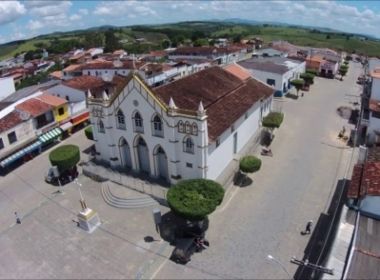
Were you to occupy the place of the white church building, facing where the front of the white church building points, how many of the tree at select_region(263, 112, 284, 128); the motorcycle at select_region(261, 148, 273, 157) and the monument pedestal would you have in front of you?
1

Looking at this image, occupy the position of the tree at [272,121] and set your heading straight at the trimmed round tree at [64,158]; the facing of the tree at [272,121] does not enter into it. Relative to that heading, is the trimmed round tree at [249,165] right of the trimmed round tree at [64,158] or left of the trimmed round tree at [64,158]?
left

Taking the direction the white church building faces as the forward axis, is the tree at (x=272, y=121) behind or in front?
behind

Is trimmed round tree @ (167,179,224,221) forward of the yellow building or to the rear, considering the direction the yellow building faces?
forward

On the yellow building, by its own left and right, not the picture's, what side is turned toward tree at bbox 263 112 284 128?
front

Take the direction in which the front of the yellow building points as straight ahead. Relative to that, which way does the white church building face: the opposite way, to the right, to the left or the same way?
to the right

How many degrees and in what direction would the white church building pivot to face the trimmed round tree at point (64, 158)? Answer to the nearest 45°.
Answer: approximately 45° to its right

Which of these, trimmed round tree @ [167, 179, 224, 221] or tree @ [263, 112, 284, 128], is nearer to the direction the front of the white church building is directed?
the trimmed round tree

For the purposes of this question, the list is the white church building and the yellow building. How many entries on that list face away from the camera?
0

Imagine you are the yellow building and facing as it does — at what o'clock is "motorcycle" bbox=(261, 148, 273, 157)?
The motorcycle is roughly at 12 o'clock from the yellow building.

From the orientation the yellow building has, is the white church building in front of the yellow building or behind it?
in front

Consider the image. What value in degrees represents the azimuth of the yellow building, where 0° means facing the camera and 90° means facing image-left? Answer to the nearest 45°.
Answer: approximately 315°

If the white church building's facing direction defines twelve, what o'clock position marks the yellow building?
The yellow building is roughly at 3 o'clock from the white church building.

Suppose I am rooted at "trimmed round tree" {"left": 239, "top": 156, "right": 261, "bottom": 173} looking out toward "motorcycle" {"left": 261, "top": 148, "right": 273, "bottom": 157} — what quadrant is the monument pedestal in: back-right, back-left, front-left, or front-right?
back-left
